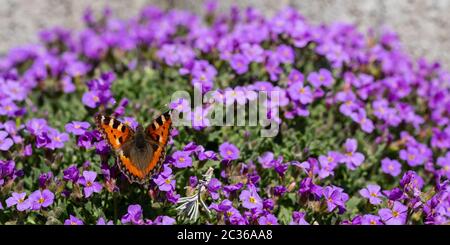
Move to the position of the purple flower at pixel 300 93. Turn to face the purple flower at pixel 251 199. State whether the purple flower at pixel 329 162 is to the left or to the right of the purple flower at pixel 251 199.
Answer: left

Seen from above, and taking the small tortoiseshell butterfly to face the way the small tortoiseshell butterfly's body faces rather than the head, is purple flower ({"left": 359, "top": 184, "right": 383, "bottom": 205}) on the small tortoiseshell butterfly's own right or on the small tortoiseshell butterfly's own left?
on the small tortoiseshell butterfly's own right

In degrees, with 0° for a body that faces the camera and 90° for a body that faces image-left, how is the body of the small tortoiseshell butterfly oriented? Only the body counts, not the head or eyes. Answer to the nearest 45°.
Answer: approximately 180°

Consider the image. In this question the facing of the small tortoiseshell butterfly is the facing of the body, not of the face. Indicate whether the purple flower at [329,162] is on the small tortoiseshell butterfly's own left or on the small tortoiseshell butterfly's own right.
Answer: on the small tortoiseshell butterfly's own right

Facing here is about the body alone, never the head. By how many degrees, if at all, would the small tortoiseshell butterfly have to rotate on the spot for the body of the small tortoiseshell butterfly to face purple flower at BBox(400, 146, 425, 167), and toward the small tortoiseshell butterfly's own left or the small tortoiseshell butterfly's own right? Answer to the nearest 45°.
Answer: approximately 90° to the small tortoiseshell butterfly's own right

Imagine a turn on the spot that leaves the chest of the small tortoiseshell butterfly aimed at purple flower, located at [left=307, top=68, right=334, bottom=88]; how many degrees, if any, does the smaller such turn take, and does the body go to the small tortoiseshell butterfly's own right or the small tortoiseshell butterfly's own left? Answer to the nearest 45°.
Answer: approximately 45° to the small tortoiseshell butterfly's own right

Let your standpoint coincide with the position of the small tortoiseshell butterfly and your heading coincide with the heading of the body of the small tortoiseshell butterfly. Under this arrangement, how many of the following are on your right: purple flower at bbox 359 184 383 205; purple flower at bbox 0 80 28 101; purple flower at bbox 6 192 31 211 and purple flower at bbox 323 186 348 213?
2

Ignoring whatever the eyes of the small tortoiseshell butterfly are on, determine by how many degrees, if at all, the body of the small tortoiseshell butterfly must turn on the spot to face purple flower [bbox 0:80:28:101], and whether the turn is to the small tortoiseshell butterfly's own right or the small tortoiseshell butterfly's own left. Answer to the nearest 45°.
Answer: approximately 45° to the small tortoiseshell butterfly's own left

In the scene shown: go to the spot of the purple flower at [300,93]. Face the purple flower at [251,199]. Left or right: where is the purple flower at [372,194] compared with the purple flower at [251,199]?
left

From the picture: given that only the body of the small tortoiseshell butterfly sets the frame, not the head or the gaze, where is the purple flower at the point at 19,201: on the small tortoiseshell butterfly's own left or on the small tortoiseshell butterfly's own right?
on the small tortoiseshell butterfly's own left

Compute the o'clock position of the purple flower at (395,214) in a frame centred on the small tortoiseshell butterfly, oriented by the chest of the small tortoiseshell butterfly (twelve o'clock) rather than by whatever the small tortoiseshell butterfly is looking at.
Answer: The purple flower is roughly at 3 o'clock from the small tortoiseshell butterfly.

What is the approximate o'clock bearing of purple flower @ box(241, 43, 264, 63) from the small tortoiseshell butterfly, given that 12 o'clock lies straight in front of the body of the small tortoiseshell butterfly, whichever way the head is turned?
The purple flower is roughly at 1 o'clock from the small tortoiseshell butterfly.
